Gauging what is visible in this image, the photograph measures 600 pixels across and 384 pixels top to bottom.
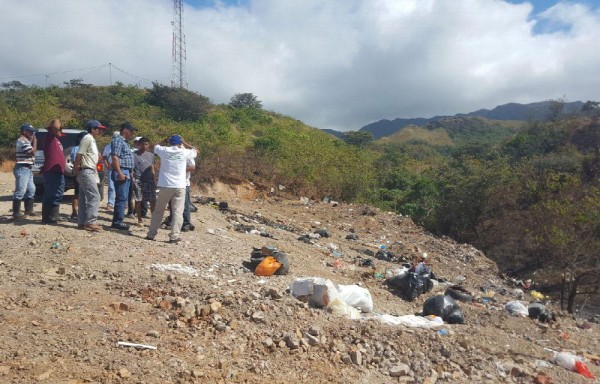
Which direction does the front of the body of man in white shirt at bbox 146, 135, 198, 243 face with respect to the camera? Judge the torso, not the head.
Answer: away from the camera

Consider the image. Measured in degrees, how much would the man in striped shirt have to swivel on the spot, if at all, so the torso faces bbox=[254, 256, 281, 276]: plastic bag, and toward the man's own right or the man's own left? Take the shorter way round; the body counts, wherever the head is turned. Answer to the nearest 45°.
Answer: approximately 45° to the man's own right

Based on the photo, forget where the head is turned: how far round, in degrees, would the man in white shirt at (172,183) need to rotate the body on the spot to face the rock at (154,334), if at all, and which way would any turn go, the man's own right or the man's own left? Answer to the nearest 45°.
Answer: approximately 180°

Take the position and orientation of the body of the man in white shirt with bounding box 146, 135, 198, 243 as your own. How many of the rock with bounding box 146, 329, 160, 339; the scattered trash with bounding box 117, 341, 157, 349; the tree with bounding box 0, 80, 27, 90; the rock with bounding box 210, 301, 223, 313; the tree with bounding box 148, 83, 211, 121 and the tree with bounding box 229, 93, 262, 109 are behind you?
3

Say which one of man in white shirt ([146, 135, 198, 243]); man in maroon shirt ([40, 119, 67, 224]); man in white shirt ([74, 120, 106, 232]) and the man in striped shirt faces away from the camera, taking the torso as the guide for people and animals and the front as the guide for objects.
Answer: man in white shirt ([146, 135, 198, 243])

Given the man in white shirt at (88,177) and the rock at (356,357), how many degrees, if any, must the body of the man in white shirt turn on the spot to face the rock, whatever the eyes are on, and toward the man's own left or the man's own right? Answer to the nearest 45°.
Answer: approximately 45° to the man's own right

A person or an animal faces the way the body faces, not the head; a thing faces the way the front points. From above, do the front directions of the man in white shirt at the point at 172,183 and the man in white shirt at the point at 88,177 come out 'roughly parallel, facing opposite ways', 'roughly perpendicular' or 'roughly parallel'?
roughly perpendicular

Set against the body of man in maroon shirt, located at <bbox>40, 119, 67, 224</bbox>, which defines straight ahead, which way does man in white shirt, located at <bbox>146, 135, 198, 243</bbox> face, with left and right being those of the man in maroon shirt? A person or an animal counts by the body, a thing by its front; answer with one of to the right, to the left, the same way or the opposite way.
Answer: to the left

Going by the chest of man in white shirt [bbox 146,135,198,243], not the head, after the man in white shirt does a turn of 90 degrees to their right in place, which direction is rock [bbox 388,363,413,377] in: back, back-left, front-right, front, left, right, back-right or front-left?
front-right

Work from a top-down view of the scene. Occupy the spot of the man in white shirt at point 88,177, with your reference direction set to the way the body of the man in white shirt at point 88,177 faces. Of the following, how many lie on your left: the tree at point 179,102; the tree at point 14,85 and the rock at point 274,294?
2

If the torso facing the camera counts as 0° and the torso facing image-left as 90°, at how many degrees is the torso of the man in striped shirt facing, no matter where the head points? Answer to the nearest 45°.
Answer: approximately 270°

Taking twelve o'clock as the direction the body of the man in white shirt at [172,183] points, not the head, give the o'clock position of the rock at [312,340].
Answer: The rock is roughly at 5 o'clock from the man in white shirt.

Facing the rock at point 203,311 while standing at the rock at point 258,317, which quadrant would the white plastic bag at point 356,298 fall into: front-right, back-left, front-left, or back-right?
back-right

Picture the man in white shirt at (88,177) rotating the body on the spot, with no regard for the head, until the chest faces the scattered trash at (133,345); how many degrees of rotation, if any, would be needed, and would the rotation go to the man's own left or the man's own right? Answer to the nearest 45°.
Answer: approximately 90° to the man's own right

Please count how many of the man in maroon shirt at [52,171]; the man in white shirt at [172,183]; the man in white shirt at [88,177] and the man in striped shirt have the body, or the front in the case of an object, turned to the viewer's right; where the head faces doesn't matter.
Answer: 3
